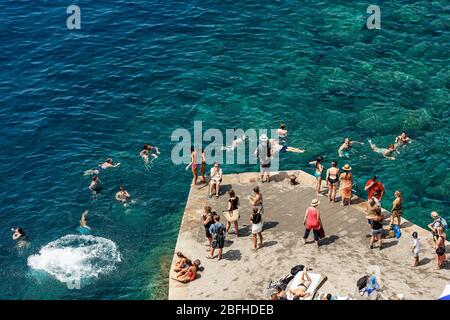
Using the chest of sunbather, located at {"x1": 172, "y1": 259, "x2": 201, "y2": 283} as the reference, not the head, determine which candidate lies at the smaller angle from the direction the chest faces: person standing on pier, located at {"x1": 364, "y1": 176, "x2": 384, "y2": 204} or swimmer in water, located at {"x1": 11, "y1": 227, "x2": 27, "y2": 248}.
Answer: the swimmer in water

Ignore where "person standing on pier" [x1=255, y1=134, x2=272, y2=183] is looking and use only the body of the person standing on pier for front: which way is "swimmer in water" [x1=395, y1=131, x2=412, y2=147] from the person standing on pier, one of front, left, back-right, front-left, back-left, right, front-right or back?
front-right

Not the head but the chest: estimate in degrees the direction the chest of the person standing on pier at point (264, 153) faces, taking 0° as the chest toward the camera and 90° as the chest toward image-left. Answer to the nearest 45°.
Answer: approximately 180°

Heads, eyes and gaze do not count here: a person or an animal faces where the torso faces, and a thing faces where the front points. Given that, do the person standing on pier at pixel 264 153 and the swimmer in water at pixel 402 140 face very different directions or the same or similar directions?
very different directions

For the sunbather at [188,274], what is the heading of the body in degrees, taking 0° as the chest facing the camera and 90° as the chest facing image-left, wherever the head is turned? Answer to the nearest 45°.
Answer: approximately 90°
